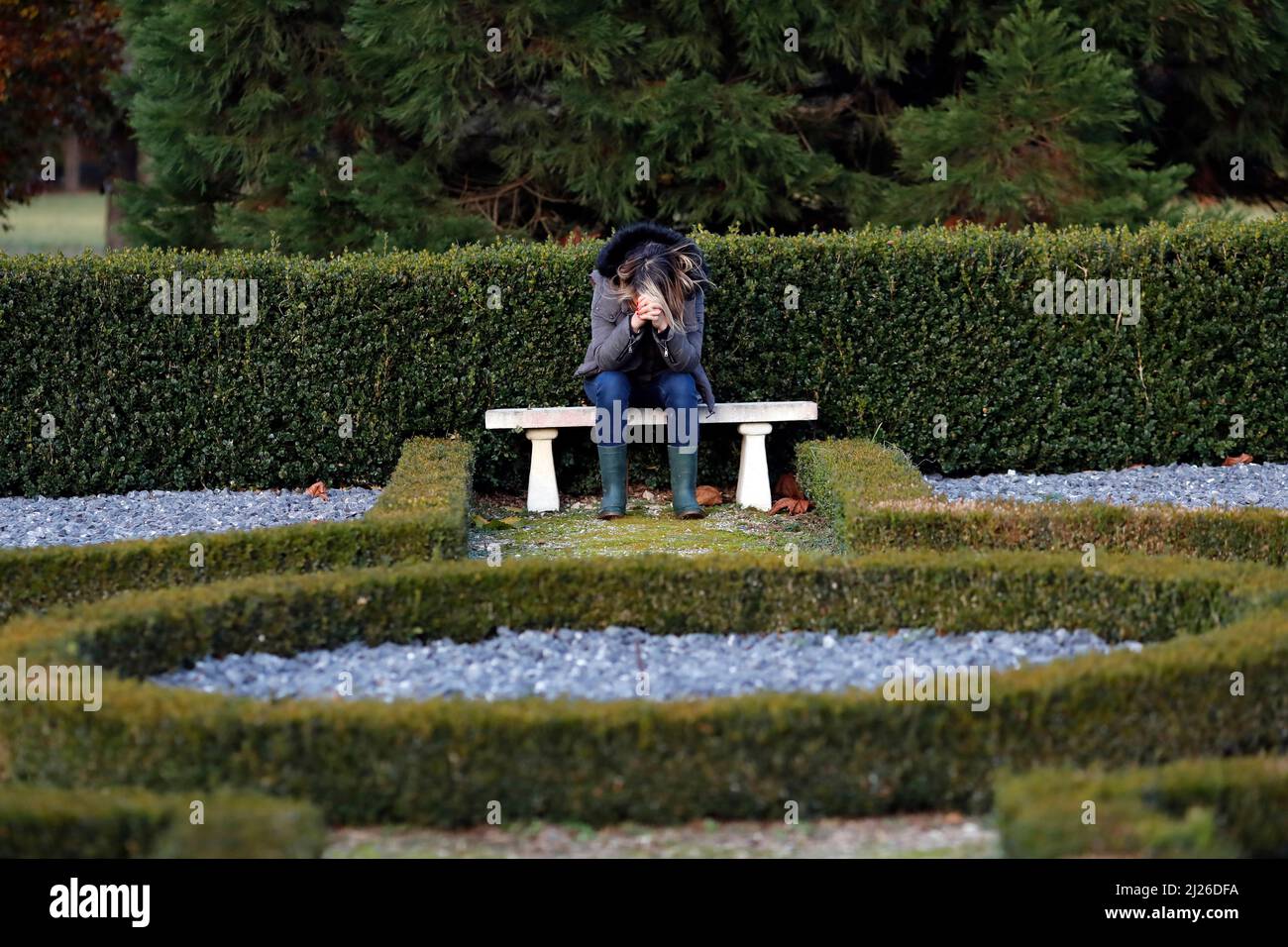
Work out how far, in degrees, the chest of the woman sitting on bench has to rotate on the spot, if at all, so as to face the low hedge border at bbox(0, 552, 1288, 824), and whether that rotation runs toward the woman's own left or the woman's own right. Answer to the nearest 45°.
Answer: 0° — they already face it

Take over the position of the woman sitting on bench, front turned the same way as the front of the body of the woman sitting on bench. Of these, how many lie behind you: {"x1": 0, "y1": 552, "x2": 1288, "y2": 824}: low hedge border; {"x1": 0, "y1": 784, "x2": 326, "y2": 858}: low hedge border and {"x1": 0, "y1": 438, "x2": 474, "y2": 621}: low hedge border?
0

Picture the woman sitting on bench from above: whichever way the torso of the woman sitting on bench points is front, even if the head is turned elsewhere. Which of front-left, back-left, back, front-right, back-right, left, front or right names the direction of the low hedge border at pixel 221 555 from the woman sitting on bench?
front-right

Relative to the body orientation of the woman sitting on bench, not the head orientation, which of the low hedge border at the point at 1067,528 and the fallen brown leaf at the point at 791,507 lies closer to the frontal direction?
the low hedge border

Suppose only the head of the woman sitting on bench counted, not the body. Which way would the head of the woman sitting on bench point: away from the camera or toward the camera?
toward the camera

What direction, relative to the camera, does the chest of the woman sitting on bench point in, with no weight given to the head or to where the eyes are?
toward the camera

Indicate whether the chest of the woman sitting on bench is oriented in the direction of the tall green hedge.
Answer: no

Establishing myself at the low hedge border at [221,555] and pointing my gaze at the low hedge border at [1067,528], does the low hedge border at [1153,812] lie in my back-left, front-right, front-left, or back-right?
front-right

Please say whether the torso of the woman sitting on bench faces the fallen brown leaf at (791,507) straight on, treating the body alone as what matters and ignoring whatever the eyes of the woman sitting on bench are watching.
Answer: no

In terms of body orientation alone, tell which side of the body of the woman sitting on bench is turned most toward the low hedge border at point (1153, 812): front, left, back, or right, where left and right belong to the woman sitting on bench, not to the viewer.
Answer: front
